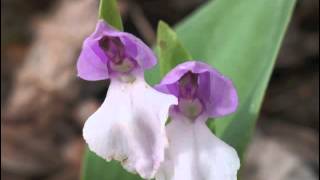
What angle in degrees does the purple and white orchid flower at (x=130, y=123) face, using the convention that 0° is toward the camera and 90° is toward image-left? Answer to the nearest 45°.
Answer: approximately 0°

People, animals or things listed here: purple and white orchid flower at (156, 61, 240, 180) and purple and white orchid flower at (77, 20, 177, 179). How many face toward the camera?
2

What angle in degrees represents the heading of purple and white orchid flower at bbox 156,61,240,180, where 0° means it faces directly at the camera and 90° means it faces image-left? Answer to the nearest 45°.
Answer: approximately 0°
